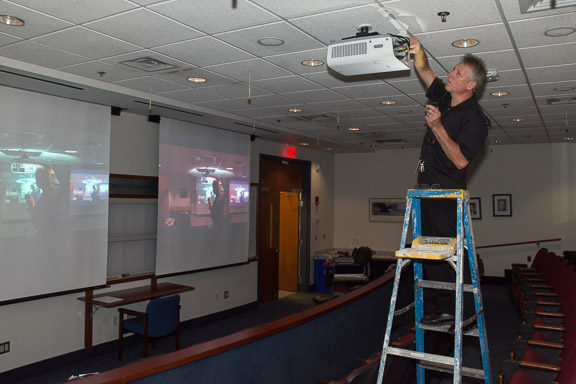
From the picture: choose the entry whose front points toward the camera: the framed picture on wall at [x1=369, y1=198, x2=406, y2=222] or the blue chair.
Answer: the framed picture on wall

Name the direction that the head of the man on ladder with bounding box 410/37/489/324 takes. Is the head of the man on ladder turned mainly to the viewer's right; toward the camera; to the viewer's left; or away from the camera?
to the viewer's left

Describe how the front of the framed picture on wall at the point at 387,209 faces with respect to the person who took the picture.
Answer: facing the viewer

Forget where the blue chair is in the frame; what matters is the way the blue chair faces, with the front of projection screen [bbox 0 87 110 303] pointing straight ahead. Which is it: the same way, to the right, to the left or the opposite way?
the opposite way

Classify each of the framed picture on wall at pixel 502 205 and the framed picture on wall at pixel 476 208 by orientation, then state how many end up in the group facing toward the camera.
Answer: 2

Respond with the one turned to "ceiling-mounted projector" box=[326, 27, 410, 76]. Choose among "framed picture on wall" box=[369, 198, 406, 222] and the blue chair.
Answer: the framed picture on wall

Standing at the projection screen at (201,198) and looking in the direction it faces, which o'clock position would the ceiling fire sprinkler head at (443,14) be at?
The ceiling fire sprinkler head is roughly at 1 o'clock from the projection screen.

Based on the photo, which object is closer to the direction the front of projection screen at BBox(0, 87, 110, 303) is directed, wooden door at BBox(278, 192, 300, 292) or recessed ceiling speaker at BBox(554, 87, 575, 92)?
the recessed ceiling speaker

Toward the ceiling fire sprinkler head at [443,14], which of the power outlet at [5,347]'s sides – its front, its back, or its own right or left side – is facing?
front

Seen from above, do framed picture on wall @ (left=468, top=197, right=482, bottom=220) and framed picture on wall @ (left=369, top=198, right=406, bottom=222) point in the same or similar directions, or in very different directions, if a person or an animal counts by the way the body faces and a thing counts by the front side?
same or similar directions

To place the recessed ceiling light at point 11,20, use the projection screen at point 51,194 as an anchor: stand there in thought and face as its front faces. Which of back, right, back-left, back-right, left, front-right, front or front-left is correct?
front-right

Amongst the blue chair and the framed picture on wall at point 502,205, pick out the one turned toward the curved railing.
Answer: the framed picture on wall

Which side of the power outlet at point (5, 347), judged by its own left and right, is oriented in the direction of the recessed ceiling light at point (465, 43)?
front

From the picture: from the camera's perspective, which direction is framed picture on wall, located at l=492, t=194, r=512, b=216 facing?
toward the camera

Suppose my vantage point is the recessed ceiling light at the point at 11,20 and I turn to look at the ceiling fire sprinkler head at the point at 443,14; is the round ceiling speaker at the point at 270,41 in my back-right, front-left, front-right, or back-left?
front-left

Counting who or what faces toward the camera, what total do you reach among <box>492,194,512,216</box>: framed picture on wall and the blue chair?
1

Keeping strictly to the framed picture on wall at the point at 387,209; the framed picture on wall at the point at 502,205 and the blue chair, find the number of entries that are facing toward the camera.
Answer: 2
